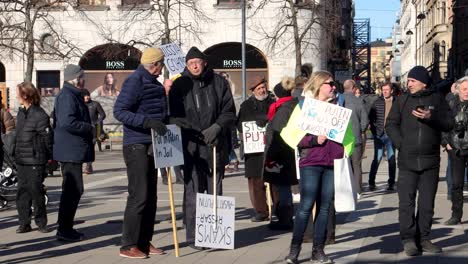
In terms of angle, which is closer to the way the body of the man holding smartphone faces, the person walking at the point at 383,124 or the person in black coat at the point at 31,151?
the person in black coat

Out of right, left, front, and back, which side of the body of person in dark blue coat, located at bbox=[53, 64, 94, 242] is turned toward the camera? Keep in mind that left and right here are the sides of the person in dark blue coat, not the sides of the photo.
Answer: right

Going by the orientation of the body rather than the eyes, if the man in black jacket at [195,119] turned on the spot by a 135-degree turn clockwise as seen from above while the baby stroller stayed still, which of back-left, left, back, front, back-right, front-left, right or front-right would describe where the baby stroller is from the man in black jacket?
front

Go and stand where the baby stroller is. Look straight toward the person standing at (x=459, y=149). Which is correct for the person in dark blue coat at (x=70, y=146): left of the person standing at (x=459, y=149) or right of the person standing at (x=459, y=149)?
right

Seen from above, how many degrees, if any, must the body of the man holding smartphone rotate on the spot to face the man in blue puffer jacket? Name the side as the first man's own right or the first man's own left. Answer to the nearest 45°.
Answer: approximately 90° to the first man's own right

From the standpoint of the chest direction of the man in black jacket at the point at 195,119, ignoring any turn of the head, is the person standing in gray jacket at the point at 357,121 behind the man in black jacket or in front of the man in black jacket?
behind

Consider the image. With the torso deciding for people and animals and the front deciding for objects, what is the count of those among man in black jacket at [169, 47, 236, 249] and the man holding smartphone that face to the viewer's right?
0
